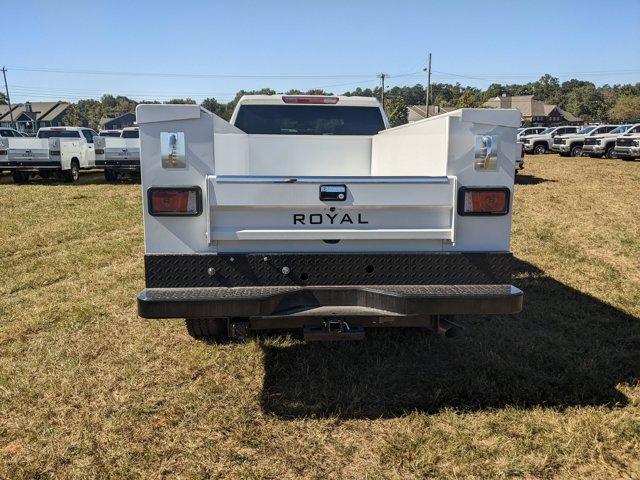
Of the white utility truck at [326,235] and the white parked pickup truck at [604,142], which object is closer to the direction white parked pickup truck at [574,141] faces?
the white utility truck

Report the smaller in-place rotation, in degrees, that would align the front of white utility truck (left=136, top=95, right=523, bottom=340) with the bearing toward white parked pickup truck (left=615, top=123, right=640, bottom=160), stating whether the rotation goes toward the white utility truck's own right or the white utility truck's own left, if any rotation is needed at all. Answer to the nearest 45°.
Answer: approximately 45° to the white utility truck's own right

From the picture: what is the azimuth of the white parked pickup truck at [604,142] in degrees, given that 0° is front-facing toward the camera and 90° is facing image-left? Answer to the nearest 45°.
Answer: approximately 45°

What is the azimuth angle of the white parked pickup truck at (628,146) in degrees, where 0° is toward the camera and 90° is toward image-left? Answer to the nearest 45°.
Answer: approximately 45°

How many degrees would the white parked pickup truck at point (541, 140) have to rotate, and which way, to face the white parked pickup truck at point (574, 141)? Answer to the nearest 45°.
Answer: approximately 90° to its left

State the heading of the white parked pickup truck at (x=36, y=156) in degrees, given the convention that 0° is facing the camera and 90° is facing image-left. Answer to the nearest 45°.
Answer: approximately 225°

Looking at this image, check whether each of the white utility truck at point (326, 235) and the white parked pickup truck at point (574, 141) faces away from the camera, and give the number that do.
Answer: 1

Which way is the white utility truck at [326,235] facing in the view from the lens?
facing away from the viewer

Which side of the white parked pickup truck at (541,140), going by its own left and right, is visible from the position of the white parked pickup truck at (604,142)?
left
